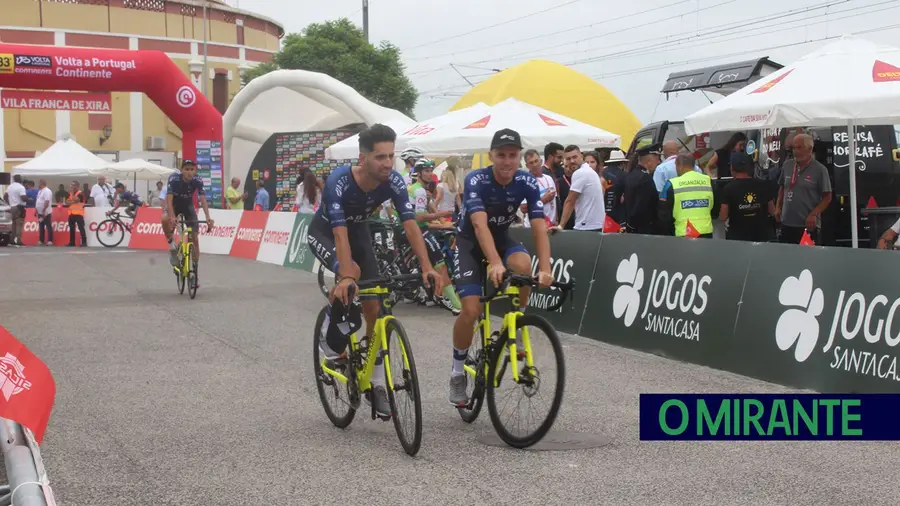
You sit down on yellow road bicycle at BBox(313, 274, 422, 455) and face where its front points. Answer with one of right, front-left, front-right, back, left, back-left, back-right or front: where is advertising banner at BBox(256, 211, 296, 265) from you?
back-left

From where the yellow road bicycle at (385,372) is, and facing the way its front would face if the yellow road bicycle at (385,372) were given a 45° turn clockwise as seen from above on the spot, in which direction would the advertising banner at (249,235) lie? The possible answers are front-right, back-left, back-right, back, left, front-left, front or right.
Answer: back

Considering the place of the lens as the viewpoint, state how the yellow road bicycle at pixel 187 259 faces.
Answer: facing the viewer

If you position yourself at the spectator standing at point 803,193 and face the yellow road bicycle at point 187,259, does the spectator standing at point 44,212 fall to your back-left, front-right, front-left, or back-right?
front-right

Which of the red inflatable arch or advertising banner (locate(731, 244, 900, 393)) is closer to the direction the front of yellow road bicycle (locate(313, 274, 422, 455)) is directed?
the advertising banner

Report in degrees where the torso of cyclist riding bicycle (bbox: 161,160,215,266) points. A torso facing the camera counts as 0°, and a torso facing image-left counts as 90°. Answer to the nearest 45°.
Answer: approximately 0°

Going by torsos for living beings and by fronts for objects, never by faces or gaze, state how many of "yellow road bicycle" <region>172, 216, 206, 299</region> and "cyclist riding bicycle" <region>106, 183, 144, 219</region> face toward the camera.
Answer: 1

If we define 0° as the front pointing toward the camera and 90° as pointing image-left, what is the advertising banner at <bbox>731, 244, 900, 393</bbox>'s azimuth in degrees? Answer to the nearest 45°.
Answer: approximately 45°

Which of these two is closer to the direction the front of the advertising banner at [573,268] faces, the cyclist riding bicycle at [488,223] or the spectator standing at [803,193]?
the cyclist riding bicycle
